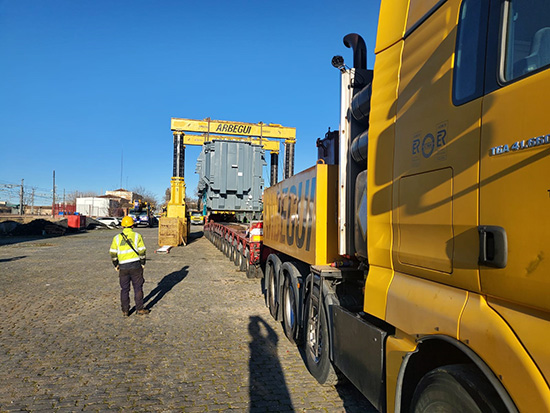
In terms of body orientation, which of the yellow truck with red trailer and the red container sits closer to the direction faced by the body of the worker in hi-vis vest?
the red container

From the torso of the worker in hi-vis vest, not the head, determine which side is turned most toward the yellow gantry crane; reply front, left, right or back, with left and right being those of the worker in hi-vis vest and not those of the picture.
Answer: front

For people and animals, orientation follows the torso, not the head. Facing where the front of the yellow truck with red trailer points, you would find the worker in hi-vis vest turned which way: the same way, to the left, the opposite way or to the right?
the opposite way

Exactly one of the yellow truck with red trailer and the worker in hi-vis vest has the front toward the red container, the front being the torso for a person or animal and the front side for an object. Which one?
the worker in hi-vis vest

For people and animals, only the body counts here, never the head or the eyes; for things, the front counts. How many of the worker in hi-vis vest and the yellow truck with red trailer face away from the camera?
1

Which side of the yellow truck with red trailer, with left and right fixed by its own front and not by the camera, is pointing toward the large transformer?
back

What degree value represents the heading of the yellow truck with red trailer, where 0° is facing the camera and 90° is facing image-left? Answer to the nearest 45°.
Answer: approximately 315°

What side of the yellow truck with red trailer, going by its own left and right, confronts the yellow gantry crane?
back

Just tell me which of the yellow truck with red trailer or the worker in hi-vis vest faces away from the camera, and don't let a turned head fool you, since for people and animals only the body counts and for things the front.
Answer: the worker in hi-vis vest

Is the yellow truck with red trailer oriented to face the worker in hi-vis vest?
no

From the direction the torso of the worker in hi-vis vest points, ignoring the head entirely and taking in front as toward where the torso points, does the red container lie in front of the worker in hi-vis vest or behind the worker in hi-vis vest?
in front

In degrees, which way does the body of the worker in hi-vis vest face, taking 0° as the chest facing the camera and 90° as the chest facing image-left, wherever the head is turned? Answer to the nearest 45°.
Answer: approximately 180°

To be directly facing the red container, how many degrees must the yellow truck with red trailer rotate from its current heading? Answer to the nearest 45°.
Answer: approximately 180°

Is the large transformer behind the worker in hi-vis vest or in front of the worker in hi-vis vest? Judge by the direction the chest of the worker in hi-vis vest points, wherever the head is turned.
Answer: in front
